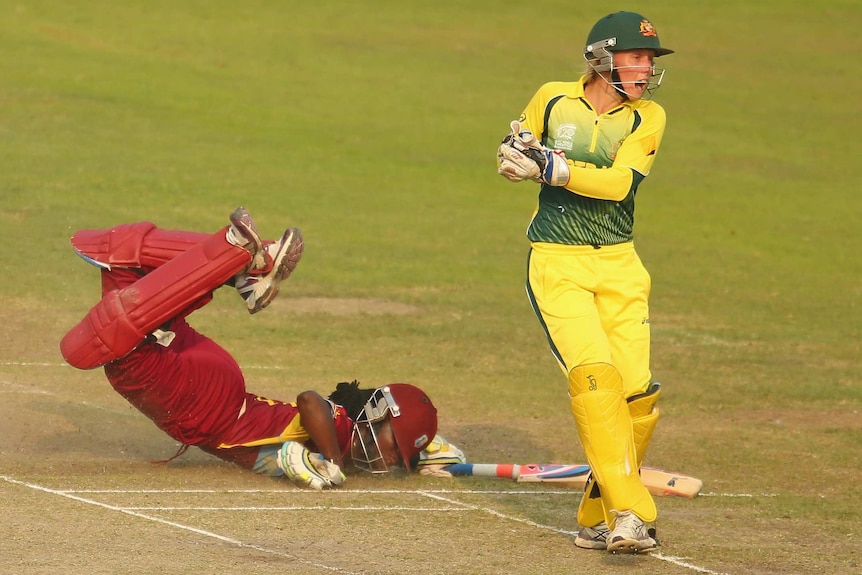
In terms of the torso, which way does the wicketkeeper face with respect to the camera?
toward the camera
